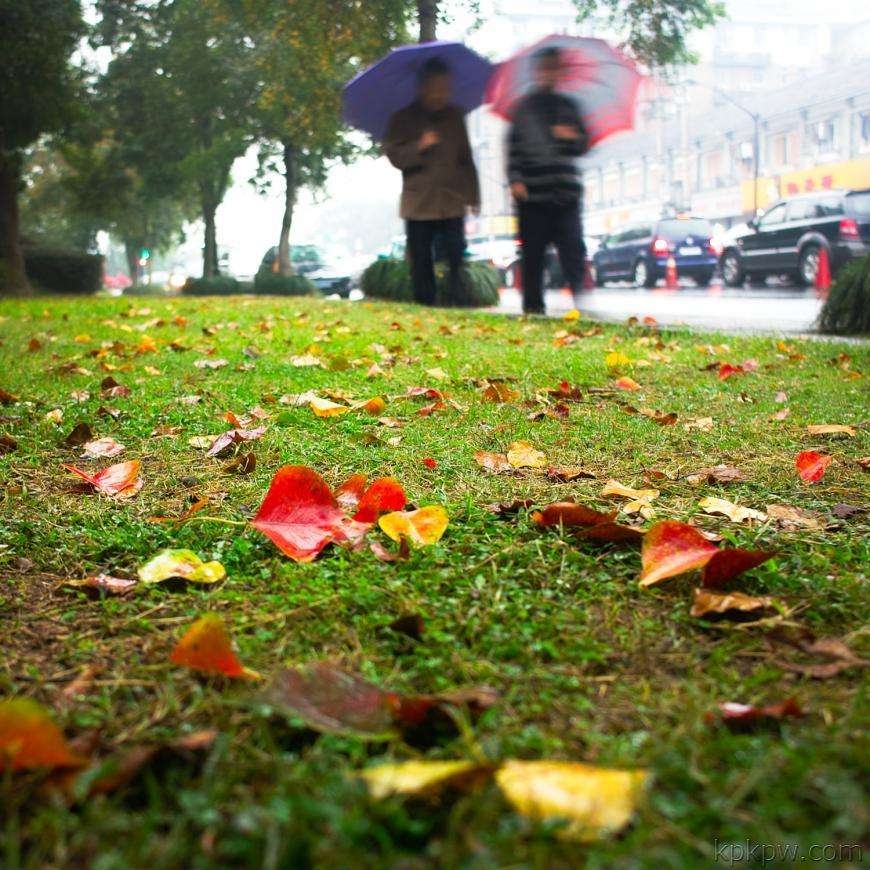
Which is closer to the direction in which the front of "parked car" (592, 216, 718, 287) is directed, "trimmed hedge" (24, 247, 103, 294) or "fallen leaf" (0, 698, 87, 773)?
the trimmed hedge

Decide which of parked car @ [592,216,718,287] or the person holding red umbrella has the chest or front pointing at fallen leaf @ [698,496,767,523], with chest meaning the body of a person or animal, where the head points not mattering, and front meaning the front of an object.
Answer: the person holding red umbrella

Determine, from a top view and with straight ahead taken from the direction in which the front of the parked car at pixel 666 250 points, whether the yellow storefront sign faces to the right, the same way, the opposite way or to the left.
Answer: to the left

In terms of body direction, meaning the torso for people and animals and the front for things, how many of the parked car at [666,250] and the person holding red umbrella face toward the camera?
1

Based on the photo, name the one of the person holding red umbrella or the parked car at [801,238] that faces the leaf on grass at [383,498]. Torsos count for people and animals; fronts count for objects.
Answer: the person holding red umbrella

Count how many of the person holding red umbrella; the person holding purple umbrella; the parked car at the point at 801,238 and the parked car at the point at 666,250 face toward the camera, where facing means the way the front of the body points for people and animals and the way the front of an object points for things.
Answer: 2

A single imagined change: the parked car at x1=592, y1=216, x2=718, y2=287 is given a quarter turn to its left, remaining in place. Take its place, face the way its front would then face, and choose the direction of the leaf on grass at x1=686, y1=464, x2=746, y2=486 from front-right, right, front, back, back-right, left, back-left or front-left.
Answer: front-left

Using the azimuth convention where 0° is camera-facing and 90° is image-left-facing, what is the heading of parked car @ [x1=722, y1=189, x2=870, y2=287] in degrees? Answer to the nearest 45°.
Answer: approximately 135°

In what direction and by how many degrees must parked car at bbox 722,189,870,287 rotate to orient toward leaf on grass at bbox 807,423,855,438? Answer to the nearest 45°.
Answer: approximately 135° to its left

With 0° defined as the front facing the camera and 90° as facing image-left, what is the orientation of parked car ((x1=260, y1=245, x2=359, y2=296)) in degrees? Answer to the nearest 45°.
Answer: approximately 315°

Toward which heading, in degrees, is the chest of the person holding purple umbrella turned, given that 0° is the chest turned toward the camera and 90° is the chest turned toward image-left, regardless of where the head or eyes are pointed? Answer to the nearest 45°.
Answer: approximately 0°

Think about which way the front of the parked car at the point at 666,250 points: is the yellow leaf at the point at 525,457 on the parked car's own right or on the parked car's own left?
on the parked car's own left
